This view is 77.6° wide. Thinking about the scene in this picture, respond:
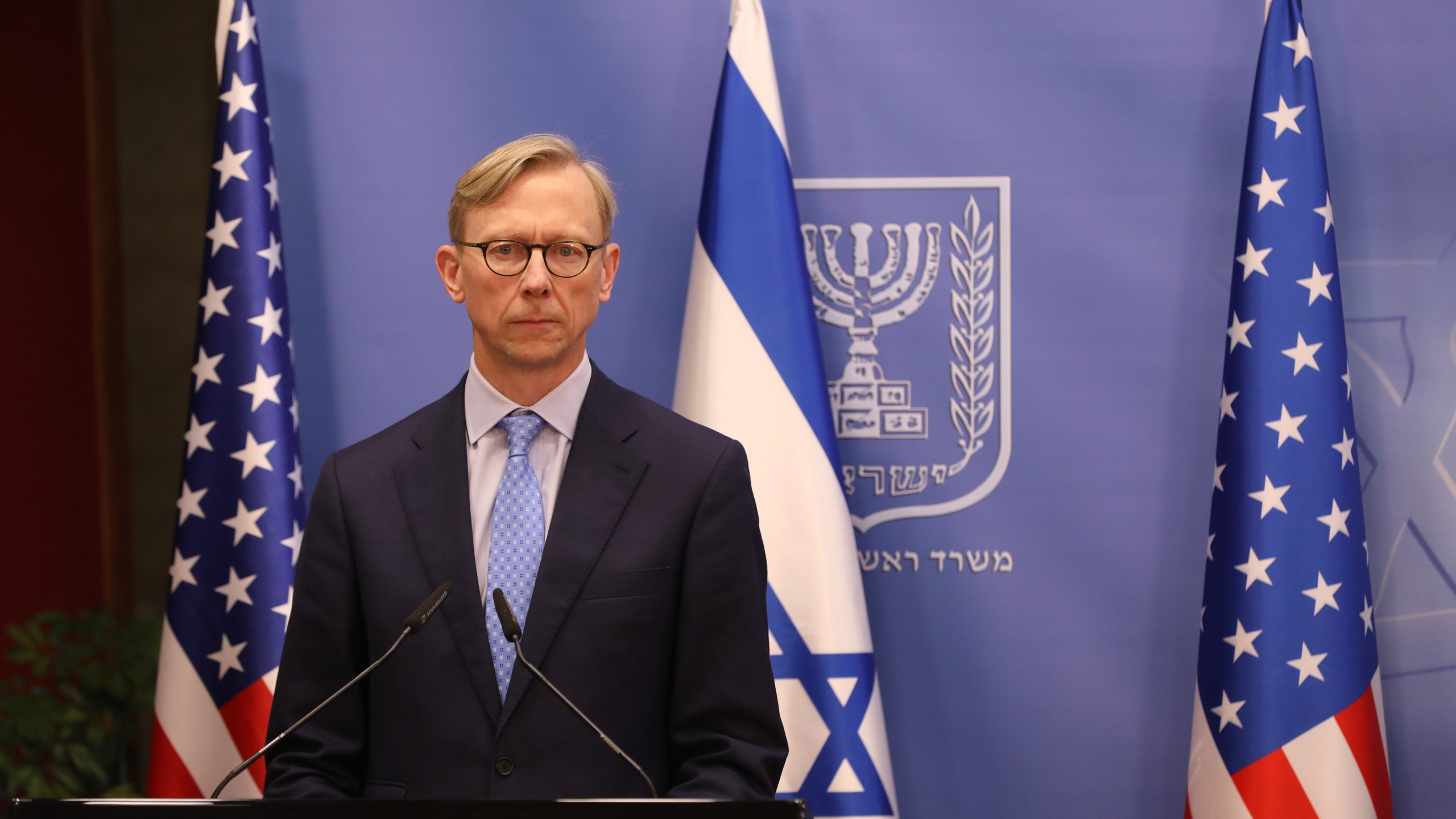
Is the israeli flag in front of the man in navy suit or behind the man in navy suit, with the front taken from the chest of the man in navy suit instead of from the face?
behind

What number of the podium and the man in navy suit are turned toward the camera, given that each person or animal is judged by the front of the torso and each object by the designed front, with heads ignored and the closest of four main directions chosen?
2

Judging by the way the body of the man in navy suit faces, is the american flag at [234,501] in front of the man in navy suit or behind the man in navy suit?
behind

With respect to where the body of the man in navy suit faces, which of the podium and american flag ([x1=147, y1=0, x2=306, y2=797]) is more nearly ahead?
the podium

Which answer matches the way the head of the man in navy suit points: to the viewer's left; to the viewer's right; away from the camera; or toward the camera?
toward the camera

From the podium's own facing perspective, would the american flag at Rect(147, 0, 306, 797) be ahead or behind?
behind

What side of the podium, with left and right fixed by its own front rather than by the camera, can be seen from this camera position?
front

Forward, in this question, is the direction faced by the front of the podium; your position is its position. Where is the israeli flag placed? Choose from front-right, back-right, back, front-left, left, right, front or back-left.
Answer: back-left

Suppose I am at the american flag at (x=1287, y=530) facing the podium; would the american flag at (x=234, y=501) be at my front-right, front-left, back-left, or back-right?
front-right

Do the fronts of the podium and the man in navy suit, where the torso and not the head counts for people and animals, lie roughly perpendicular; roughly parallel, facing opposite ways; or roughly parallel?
roughly parallel

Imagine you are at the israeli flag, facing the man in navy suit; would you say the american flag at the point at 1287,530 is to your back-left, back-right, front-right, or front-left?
back-left

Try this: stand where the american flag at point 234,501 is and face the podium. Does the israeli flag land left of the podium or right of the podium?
left

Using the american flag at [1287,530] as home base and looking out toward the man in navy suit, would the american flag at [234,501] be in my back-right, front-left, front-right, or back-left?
front-right

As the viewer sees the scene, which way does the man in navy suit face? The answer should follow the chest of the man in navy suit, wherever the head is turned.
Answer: toward the camera
